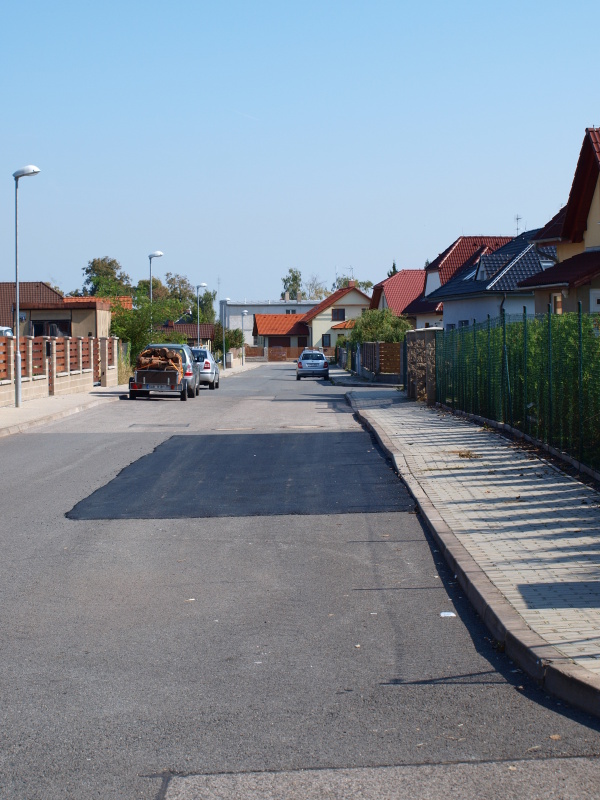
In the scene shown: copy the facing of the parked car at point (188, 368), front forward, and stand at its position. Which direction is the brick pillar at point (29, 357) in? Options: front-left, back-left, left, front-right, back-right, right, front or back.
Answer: back-left

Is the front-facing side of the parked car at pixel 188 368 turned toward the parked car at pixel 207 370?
yes

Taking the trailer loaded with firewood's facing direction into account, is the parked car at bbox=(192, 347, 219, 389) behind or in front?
in front

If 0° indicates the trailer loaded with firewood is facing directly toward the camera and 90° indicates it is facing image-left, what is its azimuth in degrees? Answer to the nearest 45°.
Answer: approximately 180°

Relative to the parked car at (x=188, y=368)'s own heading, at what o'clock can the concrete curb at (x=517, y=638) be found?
The concrete curb is roughly at 6 o'clock from the parked car.

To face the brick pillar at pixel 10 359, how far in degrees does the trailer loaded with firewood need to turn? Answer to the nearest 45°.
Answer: approximately 135° to its left

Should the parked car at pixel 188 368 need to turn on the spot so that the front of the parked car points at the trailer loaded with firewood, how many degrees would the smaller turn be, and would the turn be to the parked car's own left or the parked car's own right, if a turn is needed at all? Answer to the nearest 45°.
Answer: approximately 135° to the parked car's own left

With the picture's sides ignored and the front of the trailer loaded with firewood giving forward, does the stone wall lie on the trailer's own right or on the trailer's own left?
on the trailer's own right

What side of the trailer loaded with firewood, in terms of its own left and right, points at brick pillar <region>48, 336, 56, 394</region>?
left

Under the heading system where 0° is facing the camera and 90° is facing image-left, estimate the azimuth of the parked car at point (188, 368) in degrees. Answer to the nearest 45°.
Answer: approximately 180°

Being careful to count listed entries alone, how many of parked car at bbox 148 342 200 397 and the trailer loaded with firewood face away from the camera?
2
